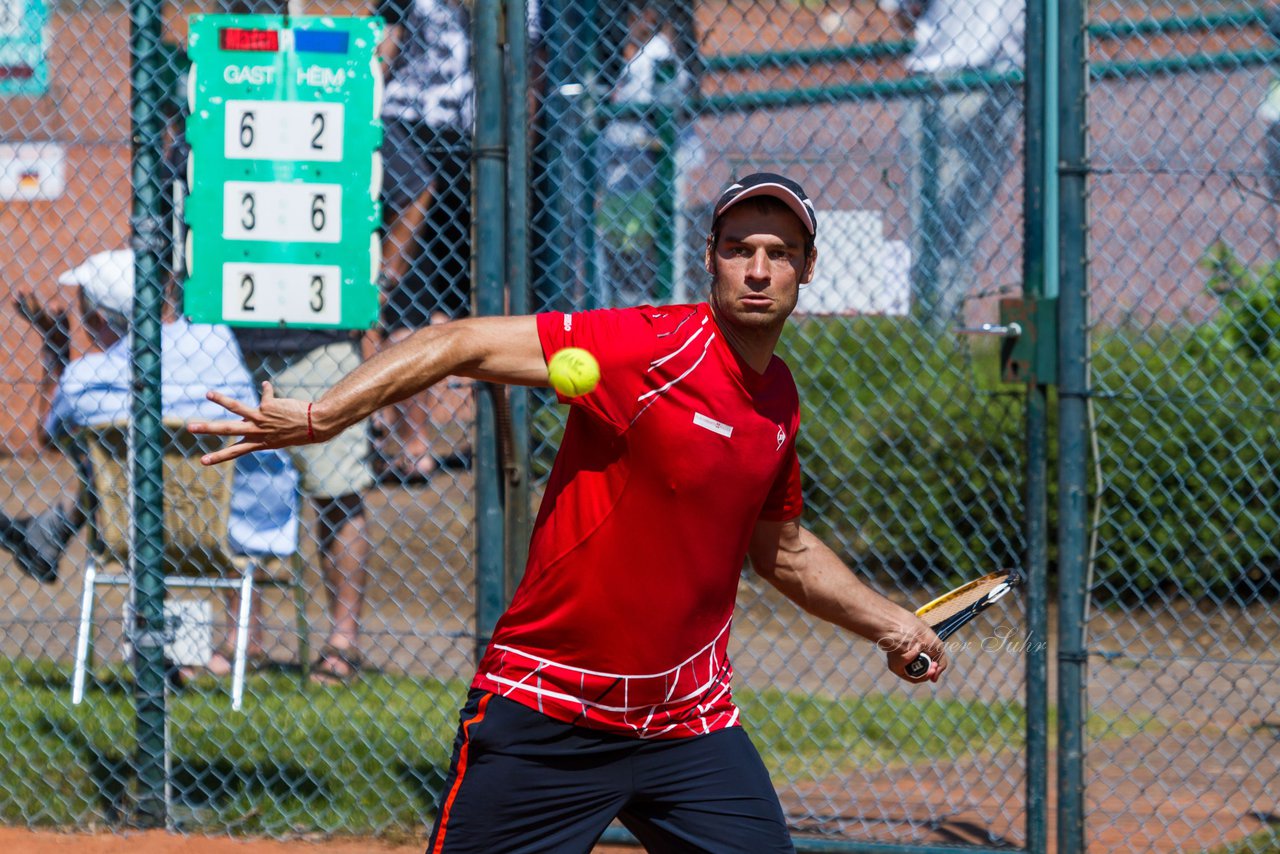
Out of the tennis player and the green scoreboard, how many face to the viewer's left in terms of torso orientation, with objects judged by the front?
0

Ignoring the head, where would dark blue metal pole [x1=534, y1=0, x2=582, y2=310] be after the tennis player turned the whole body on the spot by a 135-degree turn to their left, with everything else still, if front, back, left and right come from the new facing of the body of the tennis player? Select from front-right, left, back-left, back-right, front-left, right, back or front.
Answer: front

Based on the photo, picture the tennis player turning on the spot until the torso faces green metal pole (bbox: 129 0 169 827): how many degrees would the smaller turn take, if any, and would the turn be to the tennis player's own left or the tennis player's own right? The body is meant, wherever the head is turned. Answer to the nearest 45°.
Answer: approximately 180°

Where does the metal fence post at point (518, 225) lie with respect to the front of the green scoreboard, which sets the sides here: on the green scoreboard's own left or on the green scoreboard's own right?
on the green scoreboard's own left

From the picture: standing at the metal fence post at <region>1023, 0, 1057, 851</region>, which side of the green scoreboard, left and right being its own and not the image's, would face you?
left

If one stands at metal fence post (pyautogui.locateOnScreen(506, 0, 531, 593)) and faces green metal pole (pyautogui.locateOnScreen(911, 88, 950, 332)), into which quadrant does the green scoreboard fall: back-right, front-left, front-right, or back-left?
back-left

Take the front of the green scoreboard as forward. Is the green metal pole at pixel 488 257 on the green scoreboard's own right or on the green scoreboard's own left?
on the green scoreboard's own left

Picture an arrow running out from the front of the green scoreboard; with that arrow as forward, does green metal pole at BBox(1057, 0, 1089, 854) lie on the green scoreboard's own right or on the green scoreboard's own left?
on the green scoreboard's own left

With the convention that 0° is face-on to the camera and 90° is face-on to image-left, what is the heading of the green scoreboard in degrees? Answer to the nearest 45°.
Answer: approximately 0°

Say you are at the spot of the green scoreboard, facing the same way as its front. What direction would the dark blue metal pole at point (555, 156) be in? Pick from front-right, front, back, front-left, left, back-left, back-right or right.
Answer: back-left

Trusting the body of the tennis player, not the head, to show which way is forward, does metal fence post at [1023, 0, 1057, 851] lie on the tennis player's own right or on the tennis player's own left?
on the tennis player's own left

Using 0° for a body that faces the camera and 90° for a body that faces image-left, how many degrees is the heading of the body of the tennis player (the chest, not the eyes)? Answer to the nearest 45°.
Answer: approximately 315°
